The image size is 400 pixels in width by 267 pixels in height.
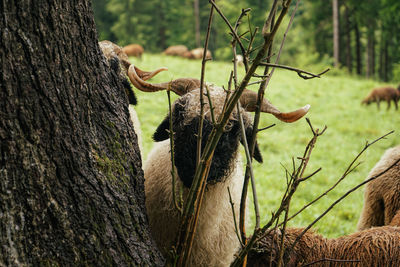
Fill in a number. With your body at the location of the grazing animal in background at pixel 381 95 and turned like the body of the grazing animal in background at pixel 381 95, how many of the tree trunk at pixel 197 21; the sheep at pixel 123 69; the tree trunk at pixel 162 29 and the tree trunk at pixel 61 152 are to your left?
2

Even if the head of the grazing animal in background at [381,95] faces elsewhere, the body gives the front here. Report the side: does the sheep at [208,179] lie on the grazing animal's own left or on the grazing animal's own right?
on the grazing animal's own left

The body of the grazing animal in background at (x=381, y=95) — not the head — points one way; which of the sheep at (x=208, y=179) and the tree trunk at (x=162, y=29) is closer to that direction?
the tree trunk

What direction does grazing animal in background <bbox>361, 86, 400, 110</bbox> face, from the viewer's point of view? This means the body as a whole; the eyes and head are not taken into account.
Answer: to the viewer's left

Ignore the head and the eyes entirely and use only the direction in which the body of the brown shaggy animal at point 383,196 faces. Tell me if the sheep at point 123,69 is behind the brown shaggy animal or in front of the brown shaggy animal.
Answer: behind

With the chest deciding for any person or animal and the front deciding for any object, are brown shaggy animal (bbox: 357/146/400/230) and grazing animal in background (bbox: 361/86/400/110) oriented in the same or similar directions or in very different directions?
very different directions

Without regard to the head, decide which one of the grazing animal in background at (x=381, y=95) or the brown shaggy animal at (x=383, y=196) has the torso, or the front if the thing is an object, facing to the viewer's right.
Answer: the brown shaggy animal

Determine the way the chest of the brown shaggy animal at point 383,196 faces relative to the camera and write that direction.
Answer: to the viewer's right

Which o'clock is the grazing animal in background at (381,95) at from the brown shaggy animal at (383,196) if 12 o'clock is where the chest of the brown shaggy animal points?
The grazing animal in background is roughly at 9 o'clock from the brown shaggy animal.

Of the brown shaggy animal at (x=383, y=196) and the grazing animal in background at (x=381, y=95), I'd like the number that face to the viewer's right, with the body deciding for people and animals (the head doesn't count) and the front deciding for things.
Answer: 1
